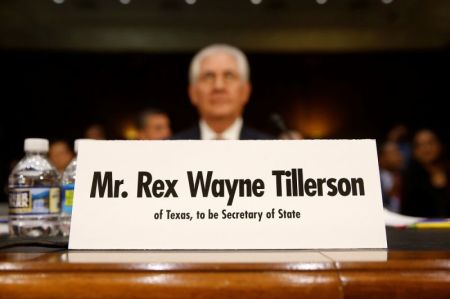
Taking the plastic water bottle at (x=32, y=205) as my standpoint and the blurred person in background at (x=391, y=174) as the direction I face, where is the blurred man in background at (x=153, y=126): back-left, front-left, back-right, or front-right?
front-left

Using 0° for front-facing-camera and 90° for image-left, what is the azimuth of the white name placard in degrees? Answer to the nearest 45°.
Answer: approximately 0°

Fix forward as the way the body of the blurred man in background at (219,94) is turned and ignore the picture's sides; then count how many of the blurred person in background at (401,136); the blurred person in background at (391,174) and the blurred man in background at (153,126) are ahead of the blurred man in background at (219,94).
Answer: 0

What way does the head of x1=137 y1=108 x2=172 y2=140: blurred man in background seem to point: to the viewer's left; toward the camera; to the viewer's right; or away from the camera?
toward the camera

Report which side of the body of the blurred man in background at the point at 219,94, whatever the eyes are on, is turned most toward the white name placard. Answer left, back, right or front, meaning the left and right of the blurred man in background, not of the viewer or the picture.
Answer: front

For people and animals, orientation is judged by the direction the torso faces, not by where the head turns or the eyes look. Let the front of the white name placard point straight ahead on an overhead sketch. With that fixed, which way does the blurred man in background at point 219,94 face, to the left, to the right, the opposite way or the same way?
the same way

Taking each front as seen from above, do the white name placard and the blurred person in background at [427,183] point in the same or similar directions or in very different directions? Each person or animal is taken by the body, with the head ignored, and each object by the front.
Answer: same or similar directions

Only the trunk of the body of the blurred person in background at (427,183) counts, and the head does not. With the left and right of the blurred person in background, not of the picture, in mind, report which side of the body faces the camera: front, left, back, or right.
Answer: front

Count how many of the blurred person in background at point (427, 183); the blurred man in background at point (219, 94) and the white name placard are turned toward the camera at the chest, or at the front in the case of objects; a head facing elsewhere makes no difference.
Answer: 3

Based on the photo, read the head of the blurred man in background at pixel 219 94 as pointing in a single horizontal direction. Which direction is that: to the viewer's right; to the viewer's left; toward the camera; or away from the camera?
toward the camera

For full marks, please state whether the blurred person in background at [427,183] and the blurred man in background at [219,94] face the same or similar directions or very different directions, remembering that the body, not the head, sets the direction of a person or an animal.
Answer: same or similar directions

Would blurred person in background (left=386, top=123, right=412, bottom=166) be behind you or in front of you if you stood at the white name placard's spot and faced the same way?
behind

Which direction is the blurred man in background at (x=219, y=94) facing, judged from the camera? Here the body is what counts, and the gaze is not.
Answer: toward the camera

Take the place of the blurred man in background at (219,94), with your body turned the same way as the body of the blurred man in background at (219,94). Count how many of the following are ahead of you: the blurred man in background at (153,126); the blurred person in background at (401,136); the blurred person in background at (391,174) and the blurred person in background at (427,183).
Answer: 0

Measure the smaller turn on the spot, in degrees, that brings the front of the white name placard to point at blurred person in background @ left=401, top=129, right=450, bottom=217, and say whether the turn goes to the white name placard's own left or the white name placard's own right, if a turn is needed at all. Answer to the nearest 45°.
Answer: approximately 135° to the white name placard's own left

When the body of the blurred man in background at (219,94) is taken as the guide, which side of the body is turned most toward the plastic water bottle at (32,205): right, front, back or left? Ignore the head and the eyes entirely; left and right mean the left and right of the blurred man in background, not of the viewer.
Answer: front

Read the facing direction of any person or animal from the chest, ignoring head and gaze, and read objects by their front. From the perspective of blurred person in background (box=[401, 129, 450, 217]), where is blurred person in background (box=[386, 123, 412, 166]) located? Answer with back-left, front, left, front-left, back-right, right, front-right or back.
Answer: back
